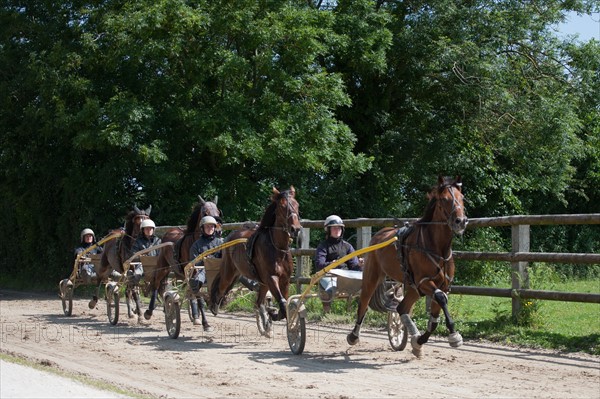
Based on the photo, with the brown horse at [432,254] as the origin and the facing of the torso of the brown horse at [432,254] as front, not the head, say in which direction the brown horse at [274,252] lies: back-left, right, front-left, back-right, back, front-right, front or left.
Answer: back

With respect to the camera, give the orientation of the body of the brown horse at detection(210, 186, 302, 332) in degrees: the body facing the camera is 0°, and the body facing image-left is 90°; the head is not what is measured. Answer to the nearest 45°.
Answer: approximately 315°

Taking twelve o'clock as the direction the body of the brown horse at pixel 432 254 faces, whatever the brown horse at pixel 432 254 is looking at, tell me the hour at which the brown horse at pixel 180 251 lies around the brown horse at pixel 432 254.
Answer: the brown horse at pixel 180 251 is roughly at 6 o'clock from the brown horse at pixel 432 254.

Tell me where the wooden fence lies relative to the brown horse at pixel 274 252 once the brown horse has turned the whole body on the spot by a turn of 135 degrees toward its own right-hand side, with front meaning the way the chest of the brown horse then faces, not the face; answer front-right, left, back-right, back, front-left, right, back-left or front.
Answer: back

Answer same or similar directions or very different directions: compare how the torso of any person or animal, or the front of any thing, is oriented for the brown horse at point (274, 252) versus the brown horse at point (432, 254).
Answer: same or similar directions

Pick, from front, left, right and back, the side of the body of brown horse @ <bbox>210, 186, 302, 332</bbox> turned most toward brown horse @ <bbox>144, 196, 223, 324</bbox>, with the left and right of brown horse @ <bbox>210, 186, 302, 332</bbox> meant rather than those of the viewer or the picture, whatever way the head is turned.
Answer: back

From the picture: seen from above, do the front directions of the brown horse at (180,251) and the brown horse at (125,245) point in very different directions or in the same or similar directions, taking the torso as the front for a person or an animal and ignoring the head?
same or similar directions

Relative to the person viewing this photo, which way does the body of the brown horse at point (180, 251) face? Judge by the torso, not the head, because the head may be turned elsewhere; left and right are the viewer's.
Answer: facing the viewer and to the right of the viewer

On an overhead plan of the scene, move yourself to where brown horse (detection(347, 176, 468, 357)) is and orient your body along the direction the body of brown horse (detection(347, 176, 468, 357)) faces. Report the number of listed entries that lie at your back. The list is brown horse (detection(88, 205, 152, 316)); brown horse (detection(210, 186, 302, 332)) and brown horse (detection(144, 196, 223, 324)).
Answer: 3

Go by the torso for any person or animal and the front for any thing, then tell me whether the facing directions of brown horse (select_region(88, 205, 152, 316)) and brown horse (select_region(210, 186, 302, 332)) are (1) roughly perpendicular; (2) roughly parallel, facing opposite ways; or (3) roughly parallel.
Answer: roughly parallel

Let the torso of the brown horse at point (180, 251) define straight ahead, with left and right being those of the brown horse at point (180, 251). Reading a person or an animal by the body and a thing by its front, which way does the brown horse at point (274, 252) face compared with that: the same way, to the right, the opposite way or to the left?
the same way

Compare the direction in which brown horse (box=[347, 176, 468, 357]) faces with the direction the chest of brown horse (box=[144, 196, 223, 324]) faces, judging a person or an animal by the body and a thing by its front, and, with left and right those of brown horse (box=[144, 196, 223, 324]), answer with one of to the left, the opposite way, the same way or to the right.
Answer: the same way

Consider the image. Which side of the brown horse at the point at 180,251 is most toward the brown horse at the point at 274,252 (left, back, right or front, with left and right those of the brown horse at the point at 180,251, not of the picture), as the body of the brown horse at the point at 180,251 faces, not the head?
front
